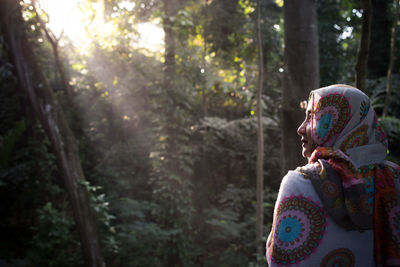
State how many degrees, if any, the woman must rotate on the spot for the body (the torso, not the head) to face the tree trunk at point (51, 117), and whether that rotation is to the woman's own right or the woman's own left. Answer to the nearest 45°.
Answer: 0° — they already face it

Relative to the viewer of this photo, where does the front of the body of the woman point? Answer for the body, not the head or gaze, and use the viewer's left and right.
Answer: facing away from the viewer and to the left of the viewer

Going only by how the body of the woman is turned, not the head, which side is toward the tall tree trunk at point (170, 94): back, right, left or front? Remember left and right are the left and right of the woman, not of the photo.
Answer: front

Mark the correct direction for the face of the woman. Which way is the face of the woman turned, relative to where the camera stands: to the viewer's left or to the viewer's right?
to the viewer's left

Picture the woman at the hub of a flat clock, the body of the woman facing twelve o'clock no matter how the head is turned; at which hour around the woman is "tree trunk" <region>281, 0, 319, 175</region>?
The tree trunk is roughly at 1 o'clock from the woman.

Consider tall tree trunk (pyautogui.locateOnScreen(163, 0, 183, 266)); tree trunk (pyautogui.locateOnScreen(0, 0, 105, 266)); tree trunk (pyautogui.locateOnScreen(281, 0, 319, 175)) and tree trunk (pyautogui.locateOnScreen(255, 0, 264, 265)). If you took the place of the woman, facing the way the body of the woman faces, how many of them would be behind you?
0
